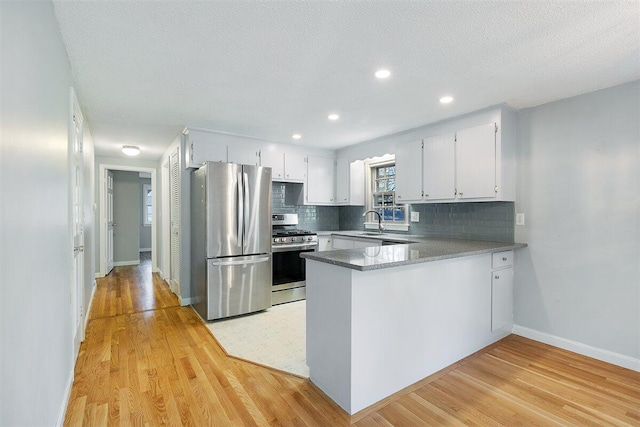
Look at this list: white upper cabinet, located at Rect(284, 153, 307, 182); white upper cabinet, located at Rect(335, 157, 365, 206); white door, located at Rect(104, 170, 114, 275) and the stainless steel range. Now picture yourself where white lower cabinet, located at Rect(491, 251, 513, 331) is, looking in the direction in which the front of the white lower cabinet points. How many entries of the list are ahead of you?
0

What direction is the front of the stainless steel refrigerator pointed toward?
toward the camera

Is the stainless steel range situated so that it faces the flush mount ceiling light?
no

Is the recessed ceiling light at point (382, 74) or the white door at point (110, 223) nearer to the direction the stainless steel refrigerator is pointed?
the recessed ceiling light

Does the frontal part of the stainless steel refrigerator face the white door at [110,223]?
no

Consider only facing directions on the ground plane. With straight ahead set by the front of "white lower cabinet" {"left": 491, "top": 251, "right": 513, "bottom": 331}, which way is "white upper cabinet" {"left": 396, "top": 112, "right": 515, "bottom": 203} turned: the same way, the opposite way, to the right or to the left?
to the right

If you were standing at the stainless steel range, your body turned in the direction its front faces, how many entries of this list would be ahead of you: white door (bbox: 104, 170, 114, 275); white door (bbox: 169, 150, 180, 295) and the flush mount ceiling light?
0

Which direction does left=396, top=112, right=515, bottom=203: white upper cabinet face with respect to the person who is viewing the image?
facing the viewer and to the left of the viewer

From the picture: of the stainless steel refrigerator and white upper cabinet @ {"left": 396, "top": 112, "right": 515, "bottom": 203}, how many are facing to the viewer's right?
0

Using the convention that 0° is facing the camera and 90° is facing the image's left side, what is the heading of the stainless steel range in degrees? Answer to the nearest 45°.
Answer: approximately 315°

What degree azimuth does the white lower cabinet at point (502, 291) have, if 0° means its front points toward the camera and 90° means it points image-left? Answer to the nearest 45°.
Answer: approximately 315°

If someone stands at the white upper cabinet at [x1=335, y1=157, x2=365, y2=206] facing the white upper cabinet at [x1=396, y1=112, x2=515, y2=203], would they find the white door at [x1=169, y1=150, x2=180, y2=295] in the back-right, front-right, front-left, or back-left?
back-right
